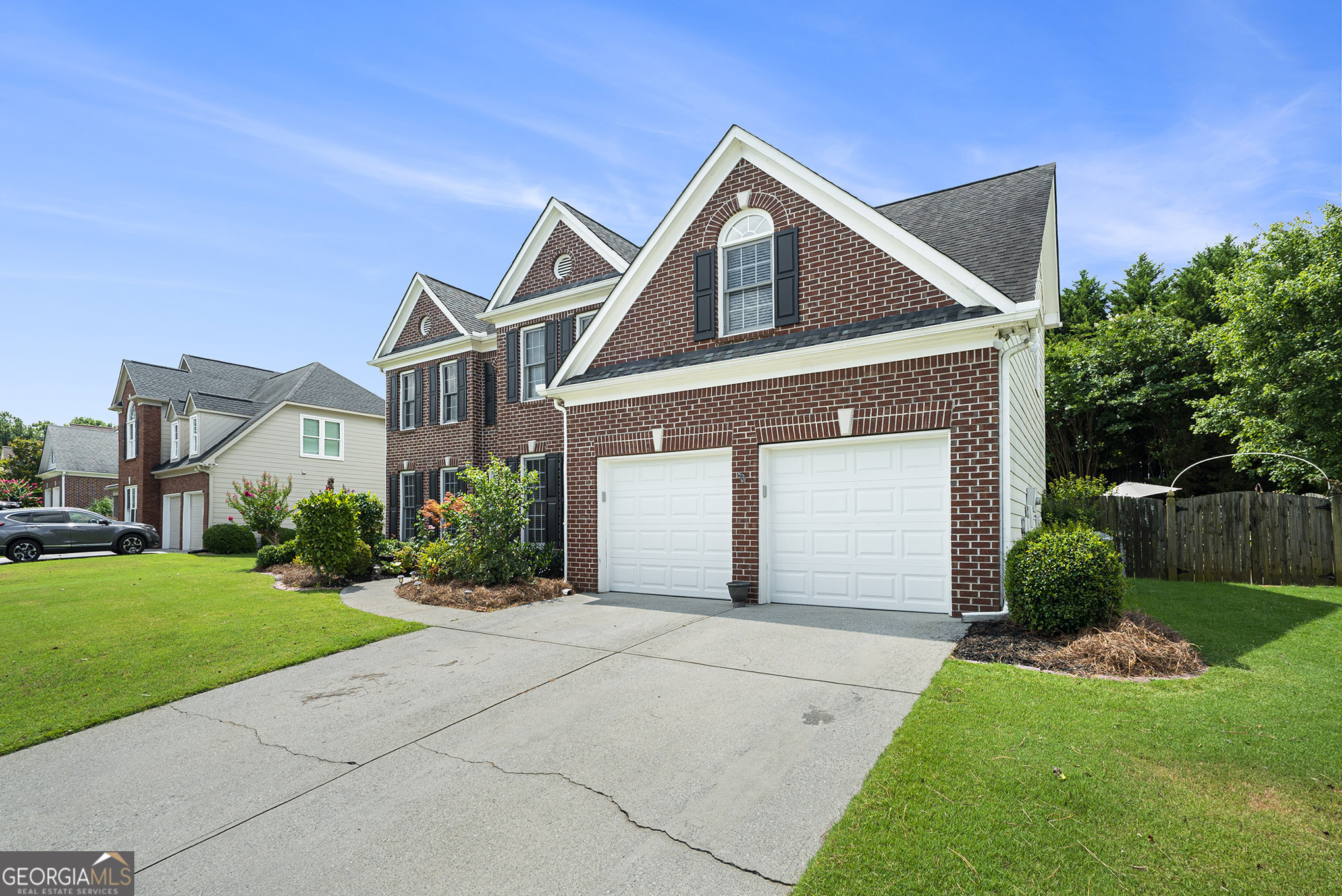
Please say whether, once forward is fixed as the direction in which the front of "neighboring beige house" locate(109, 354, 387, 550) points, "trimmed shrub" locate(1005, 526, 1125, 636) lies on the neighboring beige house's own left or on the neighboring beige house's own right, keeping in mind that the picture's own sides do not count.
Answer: on the neighboring beige house's own left

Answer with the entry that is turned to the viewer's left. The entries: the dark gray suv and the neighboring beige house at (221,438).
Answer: the neighboring beige house

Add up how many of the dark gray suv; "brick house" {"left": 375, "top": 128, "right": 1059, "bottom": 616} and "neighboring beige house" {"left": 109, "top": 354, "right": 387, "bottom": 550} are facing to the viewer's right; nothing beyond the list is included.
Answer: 1

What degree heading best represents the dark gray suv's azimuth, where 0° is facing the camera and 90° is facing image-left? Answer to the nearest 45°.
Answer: approximately 270°

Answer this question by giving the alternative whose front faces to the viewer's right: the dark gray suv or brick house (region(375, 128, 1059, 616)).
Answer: the dark gray suv

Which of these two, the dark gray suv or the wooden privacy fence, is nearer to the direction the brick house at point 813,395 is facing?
the dark gray suv

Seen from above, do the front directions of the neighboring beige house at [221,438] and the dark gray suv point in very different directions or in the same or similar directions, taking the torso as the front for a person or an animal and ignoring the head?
very different directions

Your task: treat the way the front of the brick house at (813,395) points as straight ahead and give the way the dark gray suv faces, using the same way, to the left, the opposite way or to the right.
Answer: the opposite way

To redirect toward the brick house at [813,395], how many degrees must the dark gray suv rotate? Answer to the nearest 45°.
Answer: approximately 90° to its right

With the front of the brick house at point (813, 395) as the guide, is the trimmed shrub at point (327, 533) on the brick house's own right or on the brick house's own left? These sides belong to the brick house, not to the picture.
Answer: on the brick house's own right

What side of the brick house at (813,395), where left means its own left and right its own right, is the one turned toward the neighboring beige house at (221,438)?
right

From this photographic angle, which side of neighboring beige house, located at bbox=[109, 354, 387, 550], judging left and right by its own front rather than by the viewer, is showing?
left
